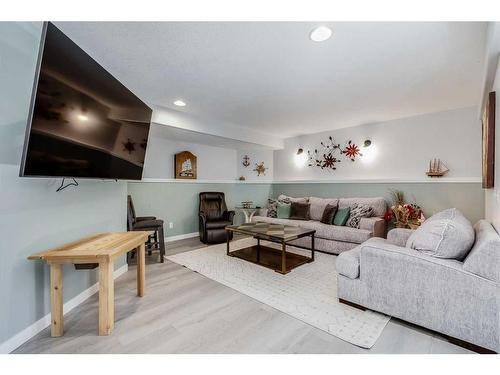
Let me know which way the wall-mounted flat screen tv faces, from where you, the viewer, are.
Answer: facing the viewer and to the right of the viewer

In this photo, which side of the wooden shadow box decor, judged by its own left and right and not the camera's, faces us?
front

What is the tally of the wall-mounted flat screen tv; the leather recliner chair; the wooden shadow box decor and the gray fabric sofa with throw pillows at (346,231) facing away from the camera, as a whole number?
0

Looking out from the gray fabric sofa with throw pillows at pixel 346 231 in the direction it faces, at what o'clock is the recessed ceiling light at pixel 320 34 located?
The recessed ceiling light is roughly at 11 o'clock from the gray fabric sofa with throw pillows.

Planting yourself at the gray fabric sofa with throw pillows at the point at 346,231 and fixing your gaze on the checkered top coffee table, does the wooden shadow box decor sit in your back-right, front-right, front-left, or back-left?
front-right

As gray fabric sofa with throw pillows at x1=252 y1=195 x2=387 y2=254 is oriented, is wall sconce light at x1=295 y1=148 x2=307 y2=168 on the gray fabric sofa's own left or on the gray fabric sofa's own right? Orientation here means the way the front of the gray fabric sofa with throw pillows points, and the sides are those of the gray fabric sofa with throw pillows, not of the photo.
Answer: on the gray fabric sofa's own right

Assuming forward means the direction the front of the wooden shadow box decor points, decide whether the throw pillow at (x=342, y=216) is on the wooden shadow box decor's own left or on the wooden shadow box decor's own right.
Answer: on the wooden shadow box decor's own left

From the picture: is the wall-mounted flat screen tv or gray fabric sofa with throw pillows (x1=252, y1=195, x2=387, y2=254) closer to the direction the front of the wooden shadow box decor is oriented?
the wall-mounted flat screen tv

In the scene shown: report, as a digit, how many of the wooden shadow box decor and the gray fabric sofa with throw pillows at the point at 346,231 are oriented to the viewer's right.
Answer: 0

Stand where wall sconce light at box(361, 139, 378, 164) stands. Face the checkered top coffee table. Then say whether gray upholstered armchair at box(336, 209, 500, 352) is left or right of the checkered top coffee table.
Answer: left

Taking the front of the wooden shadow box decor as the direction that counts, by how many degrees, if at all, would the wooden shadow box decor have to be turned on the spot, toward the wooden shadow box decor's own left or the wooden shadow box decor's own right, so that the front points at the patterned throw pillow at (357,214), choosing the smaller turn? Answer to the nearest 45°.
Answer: approximately 45° to the wooden shadow box decor's own left

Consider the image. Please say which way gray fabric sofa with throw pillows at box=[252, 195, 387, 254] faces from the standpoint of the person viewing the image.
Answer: facing the viewer and to the left of the viewer
